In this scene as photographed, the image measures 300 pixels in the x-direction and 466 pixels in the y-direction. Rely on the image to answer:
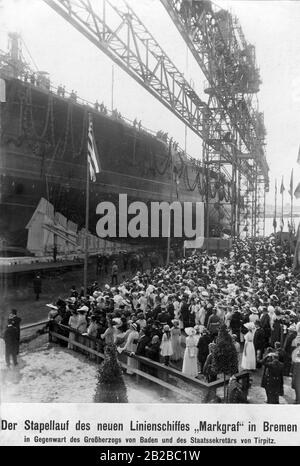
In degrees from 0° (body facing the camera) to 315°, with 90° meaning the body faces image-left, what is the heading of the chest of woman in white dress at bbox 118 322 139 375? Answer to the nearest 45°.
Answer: approximately 90°

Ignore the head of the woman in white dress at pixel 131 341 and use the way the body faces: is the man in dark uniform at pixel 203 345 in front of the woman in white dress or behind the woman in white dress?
behind

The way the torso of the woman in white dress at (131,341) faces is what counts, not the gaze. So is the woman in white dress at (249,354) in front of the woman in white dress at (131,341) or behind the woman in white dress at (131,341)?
behind
